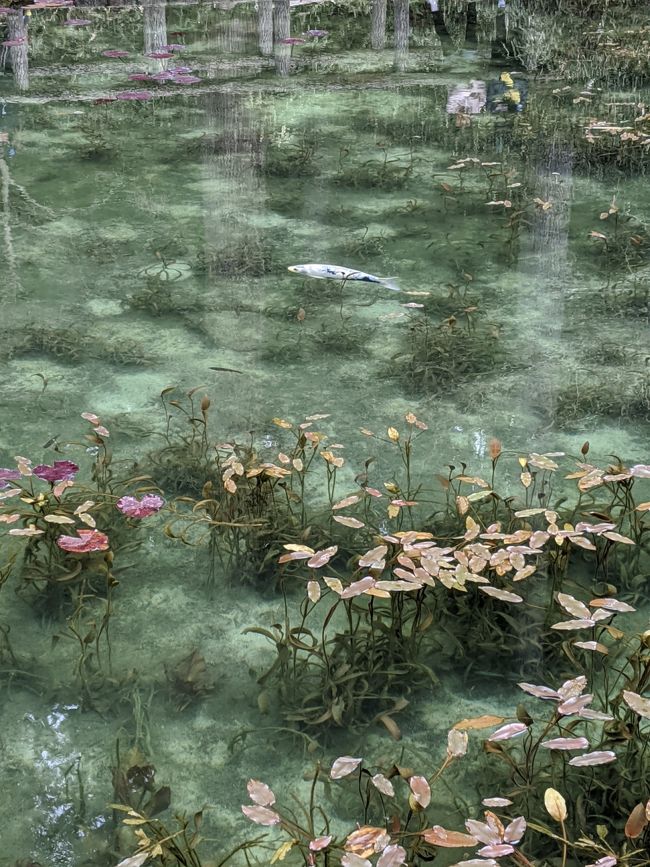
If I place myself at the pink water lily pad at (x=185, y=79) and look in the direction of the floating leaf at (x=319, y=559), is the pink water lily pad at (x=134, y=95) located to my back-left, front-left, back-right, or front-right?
front-right

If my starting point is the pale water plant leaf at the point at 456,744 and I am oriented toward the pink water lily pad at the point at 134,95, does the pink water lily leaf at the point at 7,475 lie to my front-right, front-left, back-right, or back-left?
front-left

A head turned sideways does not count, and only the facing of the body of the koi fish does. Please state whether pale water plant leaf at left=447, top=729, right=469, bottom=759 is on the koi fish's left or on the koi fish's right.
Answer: on the koi fish's left

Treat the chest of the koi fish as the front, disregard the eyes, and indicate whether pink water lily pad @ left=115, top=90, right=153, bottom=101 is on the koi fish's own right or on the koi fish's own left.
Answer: on the koi fish's own right

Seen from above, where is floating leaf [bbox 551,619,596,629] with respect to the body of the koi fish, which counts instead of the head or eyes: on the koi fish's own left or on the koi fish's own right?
on the koi fish's own left

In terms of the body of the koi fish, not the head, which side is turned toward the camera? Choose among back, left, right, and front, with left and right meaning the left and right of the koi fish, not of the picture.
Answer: left

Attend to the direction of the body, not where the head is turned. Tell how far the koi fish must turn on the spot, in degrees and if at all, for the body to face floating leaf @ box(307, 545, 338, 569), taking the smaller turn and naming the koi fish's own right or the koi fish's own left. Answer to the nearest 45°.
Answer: approximately 90° to the koi fish's own left

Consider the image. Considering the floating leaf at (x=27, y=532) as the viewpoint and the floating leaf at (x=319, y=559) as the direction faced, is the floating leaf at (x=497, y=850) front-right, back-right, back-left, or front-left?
front-right

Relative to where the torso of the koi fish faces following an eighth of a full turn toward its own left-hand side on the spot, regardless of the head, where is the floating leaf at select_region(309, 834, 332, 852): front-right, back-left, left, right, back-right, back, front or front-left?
front-left

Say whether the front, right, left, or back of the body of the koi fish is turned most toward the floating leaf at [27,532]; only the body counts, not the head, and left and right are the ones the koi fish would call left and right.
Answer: left

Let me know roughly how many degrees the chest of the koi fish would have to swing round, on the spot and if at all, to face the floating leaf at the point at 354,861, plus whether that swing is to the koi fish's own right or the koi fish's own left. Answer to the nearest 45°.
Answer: approximately 90° to the koi fish's own left

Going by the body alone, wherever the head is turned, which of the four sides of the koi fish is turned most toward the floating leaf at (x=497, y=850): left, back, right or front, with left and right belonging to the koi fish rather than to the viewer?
left

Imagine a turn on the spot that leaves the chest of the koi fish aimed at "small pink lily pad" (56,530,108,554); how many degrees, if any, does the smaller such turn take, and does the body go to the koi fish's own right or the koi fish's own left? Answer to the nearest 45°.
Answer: approximately 90° to the koi fish's own left
